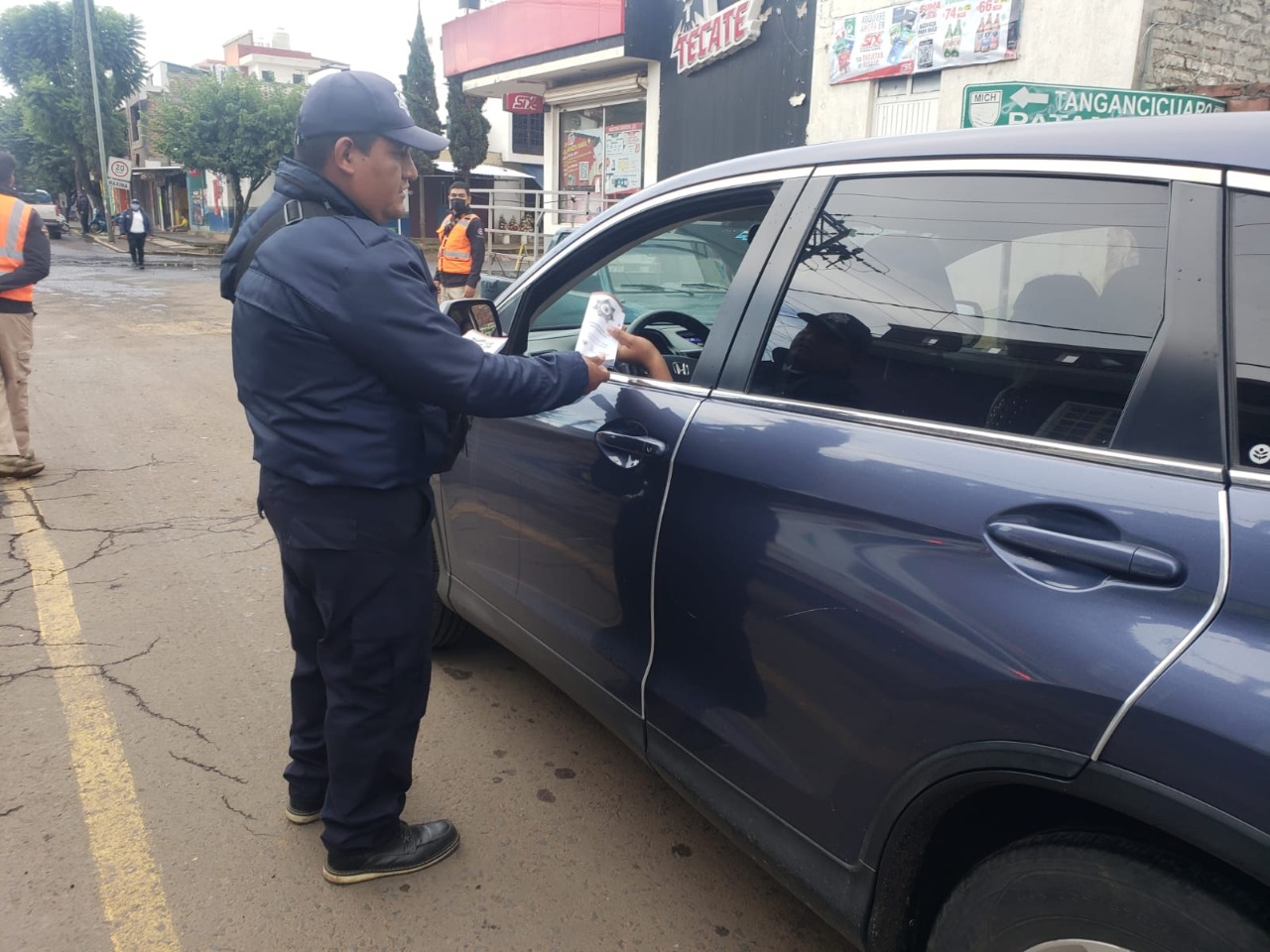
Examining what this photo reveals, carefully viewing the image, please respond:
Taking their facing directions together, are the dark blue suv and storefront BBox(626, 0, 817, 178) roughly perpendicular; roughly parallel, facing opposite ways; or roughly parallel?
roughly perpendicular

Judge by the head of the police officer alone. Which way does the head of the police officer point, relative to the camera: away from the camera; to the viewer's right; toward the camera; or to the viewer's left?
to the viewer's right

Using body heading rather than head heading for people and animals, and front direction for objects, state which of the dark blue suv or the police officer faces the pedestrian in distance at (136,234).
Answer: the dark blue suv

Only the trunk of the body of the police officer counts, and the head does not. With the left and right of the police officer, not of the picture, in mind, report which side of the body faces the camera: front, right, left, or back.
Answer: right

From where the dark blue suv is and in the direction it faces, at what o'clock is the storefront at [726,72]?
The storefront is roughly at 1 o'clock from the dark blue suv.

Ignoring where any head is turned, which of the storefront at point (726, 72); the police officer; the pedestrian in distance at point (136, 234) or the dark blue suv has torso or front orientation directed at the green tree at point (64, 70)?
the dark blue suv

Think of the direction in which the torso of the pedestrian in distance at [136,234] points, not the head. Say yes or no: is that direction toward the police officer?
yes

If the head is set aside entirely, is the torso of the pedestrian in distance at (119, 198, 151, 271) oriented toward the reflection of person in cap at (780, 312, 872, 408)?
yes

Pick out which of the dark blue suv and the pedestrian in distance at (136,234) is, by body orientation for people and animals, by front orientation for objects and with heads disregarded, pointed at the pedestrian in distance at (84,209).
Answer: the dark blue suv

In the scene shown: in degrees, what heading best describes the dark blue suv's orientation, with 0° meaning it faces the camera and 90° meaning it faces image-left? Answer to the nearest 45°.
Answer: approximately 135°

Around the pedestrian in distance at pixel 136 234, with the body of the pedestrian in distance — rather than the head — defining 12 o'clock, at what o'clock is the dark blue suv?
The dark blue suv is roughly at 12 o'clock from the pedestrian in distance.
